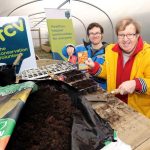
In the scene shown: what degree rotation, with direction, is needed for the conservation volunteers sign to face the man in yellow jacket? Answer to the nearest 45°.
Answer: approximately 90° to its left

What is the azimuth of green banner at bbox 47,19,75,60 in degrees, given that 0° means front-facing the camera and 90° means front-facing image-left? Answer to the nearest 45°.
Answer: approximately 0°

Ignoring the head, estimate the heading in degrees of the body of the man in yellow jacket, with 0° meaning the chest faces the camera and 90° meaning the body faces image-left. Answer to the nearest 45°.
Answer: approximately 45°

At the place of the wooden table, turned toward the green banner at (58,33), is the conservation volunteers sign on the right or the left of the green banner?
left

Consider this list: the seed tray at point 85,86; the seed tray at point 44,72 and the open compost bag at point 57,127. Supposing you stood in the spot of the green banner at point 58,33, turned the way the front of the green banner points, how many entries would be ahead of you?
3

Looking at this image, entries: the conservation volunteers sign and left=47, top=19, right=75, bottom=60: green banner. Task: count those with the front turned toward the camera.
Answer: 2

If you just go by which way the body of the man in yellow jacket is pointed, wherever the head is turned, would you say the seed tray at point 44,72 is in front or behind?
in front

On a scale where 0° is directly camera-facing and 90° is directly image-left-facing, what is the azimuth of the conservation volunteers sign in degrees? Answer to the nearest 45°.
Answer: approximately 0°

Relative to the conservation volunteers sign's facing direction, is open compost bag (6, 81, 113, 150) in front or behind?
in front
